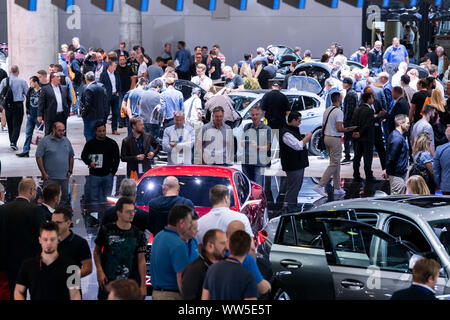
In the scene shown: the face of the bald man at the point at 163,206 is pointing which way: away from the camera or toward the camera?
away from the camera

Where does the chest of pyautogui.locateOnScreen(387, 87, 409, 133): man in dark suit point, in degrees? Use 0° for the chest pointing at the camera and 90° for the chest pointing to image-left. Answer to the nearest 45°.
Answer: approximately 90°

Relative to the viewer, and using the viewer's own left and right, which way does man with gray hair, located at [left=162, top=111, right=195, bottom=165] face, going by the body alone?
facing the viewer

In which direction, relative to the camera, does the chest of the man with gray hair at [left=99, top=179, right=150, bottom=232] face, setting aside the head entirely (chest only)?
away from the camera

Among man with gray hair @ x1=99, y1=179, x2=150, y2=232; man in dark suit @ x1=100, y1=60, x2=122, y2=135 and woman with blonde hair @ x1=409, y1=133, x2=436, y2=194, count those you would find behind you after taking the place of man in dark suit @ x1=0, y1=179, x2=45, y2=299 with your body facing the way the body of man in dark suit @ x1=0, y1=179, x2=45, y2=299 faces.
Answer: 0

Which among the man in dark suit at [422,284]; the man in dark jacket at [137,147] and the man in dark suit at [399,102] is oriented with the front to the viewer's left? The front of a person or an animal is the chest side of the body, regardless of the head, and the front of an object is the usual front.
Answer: the man in dark suit at [399,102]

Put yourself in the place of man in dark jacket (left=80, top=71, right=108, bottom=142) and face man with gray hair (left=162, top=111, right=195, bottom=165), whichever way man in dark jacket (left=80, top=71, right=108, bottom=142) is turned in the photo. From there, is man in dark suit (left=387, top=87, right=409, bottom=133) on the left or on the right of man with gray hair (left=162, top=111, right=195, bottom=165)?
left

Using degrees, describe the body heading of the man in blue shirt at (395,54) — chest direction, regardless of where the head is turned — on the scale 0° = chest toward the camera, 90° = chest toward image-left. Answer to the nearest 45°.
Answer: approximately 0°

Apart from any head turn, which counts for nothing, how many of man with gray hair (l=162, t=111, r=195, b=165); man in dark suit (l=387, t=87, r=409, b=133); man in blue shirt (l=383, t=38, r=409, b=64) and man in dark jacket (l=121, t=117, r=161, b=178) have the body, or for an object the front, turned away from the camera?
0

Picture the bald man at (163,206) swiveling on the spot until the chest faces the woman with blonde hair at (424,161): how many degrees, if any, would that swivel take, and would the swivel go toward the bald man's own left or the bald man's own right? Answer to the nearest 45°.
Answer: approximately 45° to the bald man's own right

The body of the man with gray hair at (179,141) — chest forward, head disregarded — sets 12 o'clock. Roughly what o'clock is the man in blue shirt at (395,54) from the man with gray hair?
The man in blue shirt is roughly at 7 o'clock from the man with gray hair.

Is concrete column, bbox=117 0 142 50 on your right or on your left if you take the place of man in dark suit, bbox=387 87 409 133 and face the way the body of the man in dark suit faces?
on your right

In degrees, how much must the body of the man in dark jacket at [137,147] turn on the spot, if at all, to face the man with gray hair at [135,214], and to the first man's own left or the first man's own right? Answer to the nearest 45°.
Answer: approximately 45° to the first man's own right

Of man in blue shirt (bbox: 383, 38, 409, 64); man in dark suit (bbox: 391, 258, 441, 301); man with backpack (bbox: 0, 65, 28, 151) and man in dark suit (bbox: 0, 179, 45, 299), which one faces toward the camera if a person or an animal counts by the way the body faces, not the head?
the man in blue shirt
